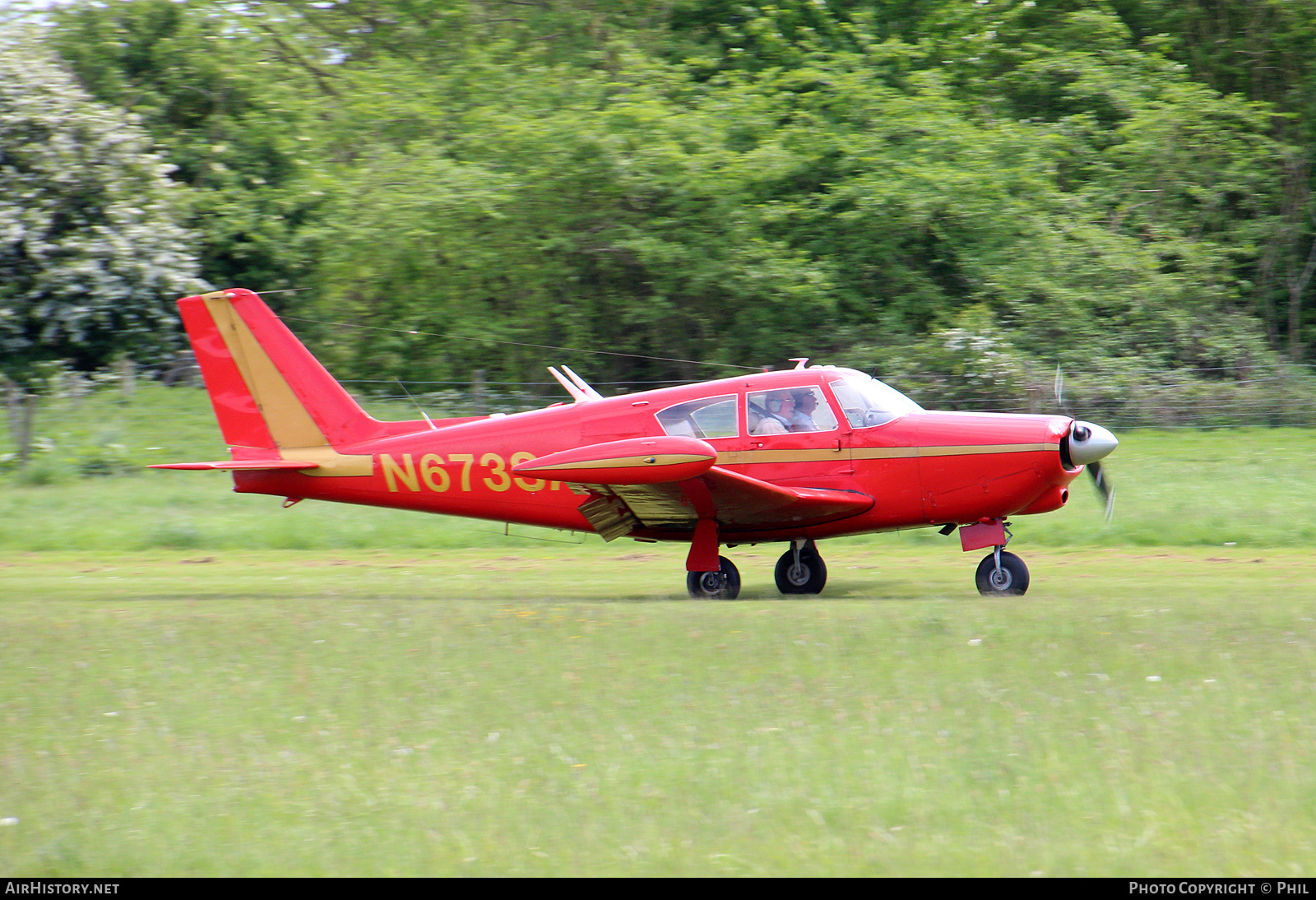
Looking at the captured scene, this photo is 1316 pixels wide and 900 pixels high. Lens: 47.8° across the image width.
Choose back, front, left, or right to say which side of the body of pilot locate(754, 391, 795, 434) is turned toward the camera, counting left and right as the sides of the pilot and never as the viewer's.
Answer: right

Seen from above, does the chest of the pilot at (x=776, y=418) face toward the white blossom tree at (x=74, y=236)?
no

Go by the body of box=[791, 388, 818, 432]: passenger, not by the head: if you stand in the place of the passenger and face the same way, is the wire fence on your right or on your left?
on your left

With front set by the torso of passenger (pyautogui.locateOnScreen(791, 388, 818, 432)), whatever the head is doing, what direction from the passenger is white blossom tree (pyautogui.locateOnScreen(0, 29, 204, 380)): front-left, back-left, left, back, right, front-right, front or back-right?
back-left

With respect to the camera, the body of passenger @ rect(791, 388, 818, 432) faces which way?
to the viewer's right

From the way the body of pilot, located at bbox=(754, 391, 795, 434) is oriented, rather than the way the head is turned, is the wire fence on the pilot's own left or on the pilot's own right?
on the pilot's own left

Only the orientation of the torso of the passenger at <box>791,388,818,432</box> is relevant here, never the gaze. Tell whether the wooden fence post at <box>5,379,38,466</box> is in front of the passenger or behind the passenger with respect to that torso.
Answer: behind

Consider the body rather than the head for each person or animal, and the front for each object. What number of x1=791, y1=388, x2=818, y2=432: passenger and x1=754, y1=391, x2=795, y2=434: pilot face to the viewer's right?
2

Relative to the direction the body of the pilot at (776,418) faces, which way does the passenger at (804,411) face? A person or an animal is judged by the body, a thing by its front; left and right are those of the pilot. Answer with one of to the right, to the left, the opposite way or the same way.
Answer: the same way

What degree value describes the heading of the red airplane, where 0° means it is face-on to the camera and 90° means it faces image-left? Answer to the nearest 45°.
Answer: approximately 270°

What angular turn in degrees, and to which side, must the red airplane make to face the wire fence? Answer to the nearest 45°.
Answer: approximately 45° to its left

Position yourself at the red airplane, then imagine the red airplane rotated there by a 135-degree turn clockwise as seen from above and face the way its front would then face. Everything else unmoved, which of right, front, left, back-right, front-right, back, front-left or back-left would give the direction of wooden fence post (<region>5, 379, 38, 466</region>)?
right

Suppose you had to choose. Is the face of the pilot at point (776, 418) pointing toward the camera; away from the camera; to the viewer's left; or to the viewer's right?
to the viewer's right

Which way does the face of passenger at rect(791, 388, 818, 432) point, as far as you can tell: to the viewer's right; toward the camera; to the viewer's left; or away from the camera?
to the viewer's right
